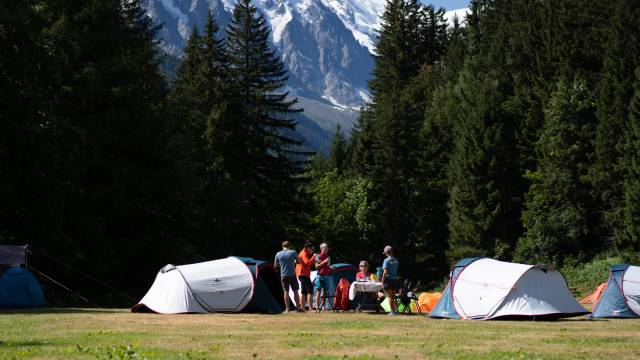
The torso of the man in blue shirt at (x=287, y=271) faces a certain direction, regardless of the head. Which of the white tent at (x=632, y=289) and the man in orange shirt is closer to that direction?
the man in orange shirt

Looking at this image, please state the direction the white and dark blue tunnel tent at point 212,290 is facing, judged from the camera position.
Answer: facing to the right of the viewer

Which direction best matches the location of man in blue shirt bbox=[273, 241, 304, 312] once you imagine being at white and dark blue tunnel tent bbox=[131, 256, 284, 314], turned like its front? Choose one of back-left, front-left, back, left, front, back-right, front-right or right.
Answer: front

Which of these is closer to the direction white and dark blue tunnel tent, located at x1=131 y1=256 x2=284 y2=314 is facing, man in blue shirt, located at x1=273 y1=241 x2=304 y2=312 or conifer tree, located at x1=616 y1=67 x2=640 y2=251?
the man in blue shirt

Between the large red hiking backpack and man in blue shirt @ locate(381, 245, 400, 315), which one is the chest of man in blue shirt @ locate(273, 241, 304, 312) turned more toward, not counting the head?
the large red hiking backpack
